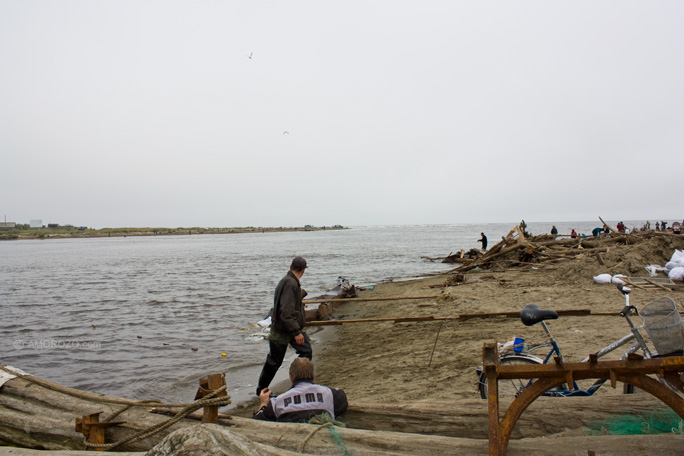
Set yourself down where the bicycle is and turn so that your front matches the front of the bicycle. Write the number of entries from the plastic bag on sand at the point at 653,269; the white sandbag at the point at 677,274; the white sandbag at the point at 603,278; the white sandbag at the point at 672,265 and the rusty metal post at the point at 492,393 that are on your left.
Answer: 4

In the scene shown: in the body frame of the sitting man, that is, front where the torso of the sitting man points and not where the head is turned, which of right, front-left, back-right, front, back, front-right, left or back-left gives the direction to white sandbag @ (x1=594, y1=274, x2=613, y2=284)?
front-right

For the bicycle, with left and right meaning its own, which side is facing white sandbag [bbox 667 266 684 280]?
left

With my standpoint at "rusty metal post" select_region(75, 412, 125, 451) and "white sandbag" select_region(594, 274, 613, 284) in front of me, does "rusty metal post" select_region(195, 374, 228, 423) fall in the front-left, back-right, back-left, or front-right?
front-right

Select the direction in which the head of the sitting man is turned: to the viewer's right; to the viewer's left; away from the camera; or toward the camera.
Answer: away from the camera

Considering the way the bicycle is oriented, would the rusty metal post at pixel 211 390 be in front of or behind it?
behind

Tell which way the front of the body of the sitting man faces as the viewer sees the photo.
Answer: away from the camera

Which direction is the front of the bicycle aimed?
to the viewer's right

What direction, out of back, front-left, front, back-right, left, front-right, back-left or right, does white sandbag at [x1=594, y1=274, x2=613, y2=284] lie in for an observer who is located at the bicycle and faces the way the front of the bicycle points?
left

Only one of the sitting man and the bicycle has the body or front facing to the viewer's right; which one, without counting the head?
the bicycle

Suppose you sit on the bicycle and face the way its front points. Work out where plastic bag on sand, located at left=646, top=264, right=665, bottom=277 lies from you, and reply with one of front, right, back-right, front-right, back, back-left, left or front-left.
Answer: left
